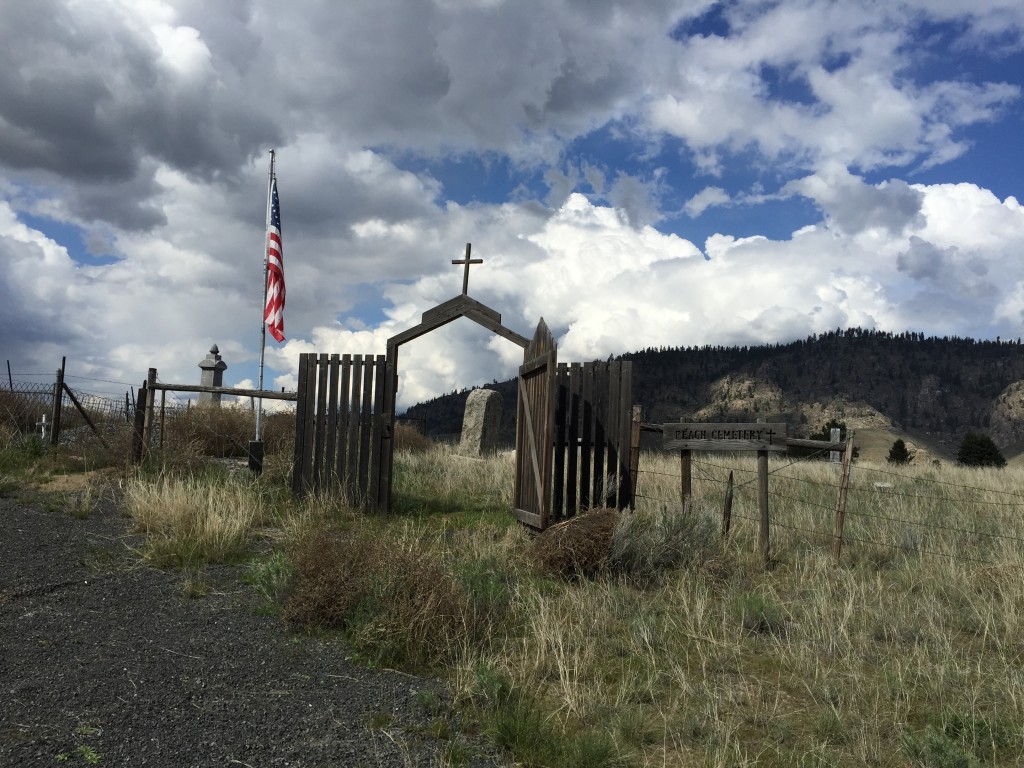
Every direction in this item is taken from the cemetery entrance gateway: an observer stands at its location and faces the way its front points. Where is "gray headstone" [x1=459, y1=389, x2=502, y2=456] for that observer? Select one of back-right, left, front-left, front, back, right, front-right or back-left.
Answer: back

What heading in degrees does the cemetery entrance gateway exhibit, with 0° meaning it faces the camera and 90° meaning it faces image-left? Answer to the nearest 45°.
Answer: approximately 0°

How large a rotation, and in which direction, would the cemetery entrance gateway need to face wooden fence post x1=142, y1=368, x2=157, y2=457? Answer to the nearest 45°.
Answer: approximately 135° to its right

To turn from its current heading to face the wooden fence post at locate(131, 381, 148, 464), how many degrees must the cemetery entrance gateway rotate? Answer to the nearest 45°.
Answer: approximately 135° to its right

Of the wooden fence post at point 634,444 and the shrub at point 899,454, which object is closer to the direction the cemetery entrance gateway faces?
the wooden fence post

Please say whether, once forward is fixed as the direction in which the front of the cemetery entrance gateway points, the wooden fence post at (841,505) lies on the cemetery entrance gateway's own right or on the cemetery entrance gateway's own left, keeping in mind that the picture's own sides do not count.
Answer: on the cemetery entrance gateway's own left

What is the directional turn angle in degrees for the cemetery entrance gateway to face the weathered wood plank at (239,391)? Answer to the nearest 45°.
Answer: approximately 135° to its right

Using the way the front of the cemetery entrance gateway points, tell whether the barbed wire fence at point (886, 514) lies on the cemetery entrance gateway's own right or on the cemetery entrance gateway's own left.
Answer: on the cemetery entrance gateway's own left

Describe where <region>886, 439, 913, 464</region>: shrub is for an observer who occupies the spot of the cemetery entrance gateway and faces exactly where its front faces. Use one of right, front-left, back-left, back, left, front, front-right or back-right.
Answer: back-left

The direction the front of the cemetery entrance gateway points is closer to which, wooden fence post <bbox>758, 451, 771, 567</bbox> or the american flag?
the wooden fence post

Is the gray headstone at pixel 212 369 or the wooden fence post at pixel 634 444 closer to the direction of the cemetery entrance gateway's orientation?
the wooden fence post

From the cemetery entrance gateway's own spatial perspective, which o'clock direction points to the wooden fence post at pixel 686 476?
The wooden fence post is roughly at 10 o'clock from the cemetery entrance gateway.

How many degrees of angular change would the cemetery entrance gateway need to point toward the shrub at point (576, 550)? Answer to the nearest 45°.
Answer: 0° — it already faces it
